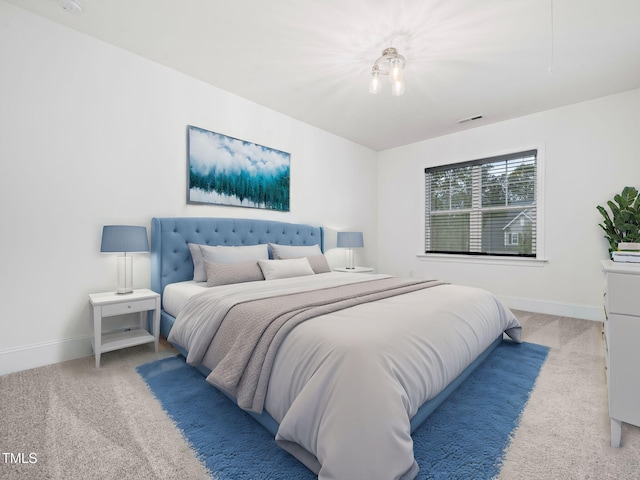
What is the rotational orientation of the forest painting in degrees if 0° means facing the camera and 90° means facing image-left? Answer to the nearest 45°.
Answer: approximately 315°

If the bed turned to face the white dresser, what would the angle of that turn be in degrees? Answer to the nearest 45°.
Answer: approximately 45° to its left

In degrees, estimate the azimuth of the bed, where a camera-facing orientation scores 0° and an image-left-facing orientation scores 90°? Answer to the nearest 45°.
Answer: approximately 315°
